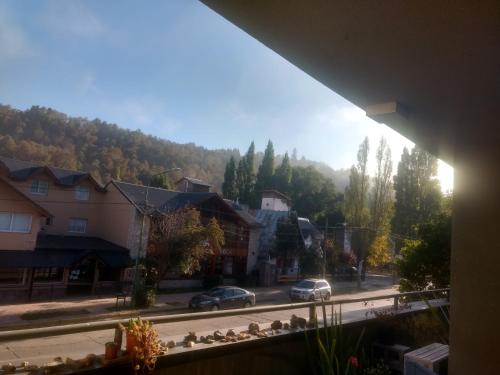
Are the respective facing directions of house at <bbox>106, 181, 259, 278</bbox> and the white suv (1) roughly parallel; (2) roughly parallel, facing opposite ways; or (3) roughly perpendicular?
roughly perpendicular

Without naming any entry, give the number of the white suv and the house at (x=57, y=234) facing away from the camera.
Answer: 0

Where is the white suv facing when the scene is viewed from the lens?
facing the viewer and to the left of the viewer

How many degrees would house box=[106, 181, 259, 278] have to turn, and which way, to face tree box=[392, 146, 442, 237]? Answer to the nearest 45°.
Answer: approximately 45° to its left

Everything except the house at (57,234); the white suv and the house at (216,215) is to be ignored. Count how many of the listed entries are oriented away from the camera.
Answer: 0

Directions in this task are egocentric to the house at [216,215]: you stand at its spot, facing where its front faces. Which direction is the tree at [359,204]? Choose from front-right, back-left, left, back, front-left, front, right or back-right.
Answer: front-left

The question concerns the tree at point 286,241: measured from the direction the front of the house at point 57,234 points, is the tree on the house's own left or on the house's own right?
on the house's own left

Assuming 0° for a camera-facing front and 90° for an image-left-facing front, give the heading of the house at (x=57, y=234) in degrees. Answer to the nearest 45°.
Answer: approximately 315°

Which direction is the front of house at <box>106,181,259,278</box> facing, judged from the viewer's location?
facing the viewer and to the right of the viewer

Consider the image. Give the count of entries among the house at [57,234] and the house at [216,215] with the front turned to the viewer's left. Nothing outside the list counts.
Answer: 0
